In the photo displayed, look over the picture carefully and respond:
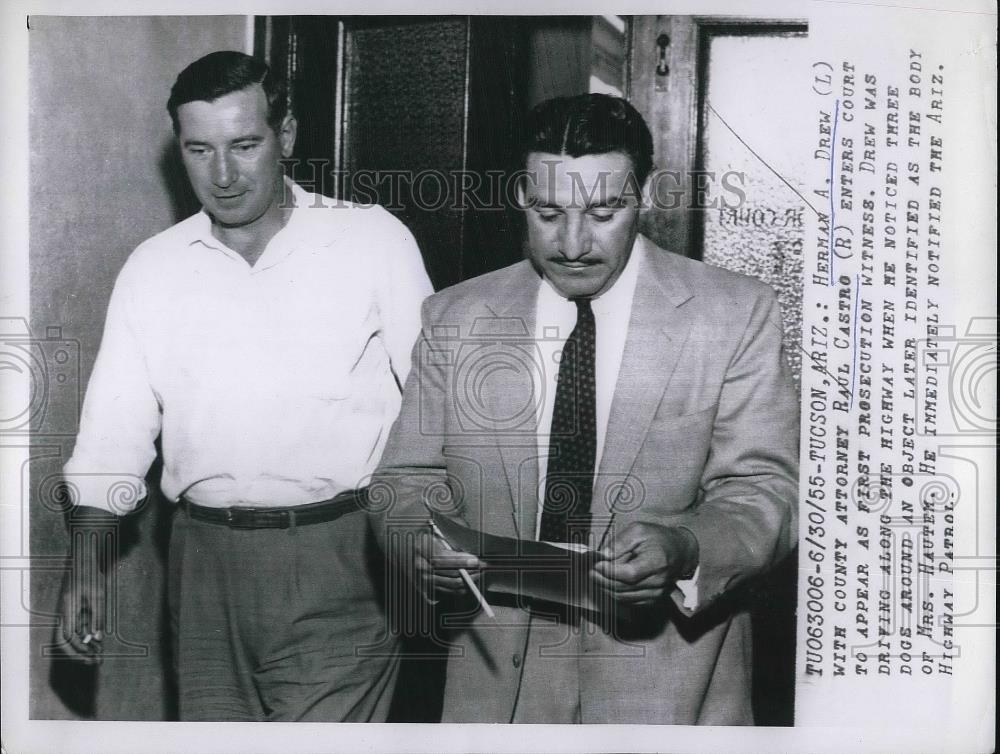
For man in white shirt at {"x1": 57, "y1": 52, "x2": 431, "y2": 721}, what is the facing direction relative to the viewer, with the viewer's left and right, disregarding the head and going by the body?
facing the viewer

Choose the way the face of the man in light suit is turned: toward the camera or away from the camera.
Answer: toward the camera

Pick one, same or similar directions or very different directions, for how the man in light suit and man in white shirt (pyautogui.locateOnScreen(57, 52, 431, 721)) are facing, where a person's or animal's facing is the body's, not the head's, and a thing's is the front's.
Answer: same or similar directions

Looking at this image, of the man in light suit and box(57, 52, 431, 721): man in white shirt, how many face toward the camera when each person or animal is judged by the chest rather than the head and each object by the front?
2

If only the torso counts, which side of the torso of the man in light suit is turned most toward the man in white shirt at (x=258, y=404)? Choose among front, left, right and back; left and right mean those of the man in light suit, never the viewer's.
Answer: right

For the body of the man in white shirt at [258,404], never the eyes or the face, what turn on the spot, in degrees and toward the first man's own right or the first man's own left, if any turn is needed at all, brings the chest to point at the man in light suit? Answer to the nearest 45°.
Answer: approximately 90° to the first man's own left
